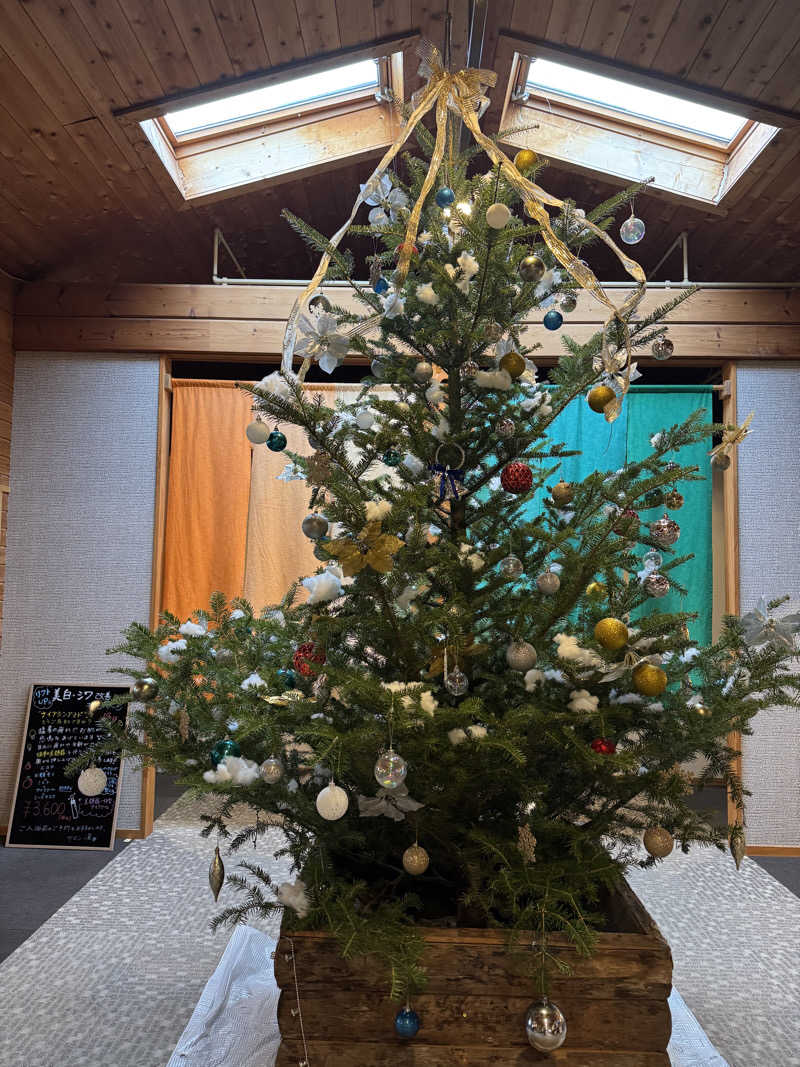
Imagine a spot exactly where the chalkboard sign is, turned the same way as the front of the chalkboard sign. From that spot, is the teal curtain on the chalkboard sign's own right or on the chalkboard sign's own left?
on the chalkboard sign's own left

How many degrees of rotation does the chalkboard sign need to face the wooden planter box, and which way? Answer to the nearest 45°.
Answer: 0° — it already faces it

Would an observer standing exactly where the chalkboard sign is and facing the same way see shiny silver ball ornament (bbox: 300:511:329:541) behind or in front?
in front

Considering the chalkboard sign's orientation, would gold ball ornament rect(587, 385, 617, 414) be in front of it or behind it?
in front

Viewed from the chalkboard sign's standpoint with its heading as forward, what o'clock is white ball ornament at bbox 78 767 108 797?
The white ball ornament is roughly at 12 o'clock from the chalkboard sign.

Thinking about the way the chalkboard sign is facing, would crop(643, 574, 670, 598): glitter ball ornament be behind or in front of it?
in front

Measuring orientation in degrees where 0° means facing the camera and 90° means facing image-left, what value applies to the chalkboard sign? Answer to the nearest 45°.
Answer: approximately 0°

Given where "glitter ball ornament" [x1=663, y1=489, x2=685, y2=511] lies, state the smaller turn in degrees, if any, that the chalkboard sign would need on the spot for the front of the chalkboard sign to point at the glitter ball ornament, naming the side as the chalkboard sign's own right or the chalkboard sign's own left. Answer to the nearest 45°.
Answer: approximately 45° to the chalkboard sign's own left
